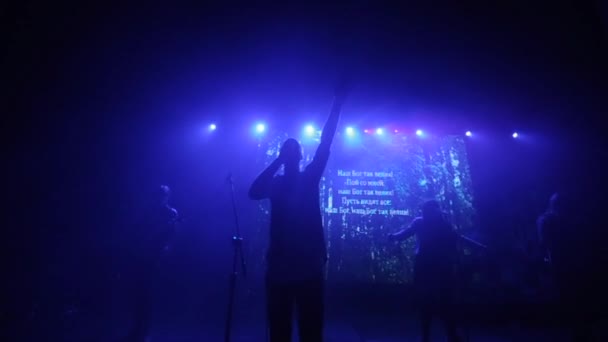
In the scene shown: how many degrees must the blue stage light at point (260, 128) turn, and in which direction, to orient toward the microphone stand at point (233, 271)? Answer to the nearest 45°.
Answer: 0° — it already faces it

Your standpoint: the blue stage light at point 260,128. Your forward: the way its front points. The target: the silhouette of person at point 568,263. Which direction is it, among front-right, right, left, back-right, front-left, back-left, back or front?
front-left

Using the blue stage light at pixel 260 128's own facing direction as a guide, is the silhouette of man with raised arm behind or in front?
in front

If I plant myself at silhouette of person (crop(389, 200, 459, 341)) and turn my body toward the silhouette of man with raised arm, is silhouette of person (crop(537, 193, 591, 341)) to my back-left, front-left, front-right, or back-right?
back-left

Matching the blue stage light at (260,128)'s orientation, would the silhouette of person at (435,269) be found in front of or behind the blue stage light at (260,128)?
in front

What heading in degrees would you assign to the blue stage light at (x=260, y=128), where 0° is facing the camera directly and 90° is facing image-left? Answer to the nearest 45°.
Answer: approximately 0°

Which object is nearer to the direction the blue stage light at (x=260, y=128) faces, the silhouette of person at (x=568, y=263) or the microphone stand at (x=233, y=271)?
the microphone stand
